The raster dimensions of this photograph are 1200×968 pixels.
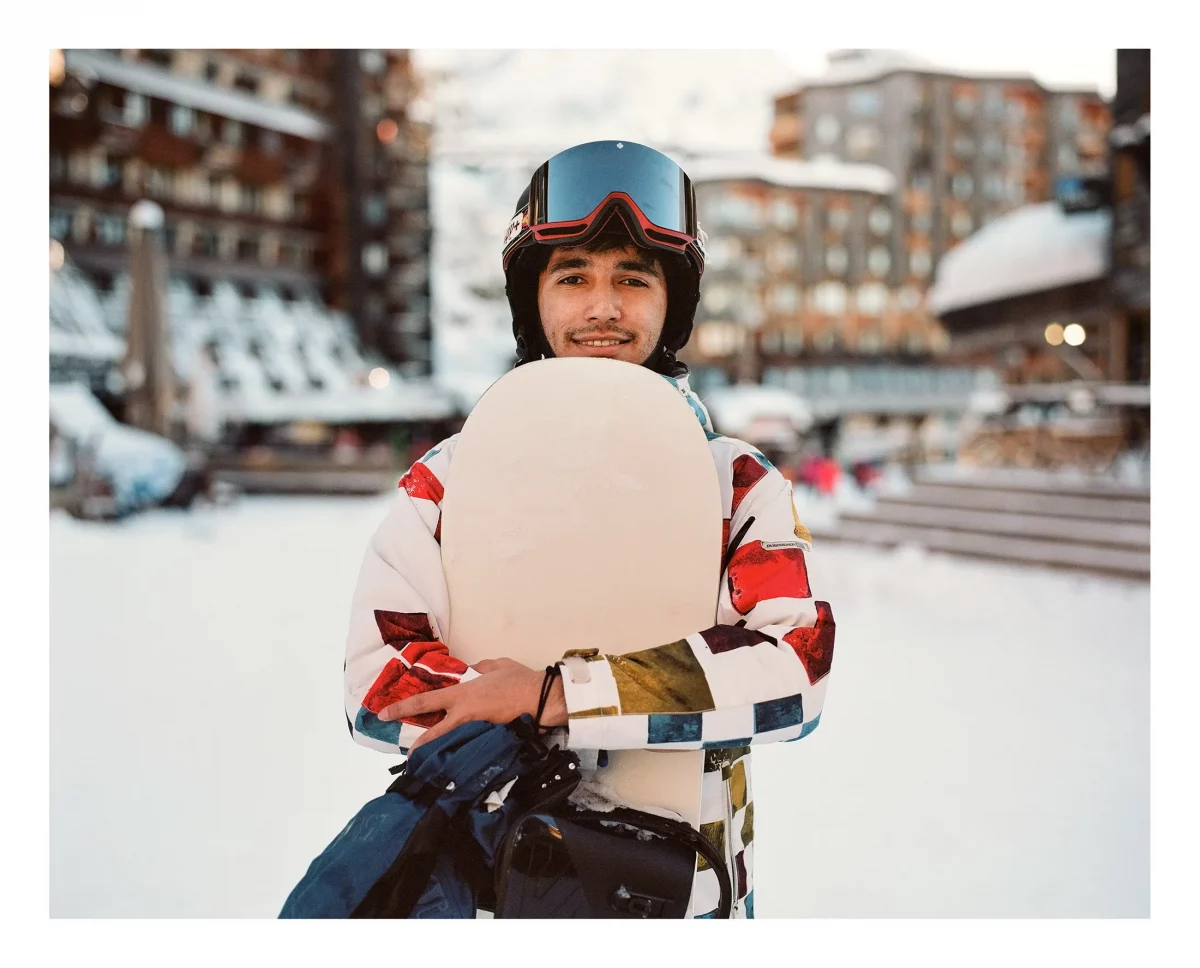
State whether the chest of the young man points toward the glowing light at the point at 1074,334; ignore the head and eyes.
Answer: no

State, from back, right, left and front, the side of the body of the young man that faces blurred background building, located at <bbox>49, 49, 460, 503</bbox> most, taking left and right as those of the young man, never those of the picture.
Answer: back

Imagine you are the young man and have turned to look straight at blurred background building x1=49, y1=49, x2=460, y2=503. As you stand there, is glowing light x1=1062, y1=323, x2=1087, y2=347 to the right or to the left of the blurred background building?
right

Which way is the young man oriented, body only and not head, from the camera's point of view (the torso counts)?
toward the camera

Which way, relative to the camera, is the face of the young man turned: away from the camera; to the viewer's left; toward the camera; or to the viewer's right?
toward the camera
